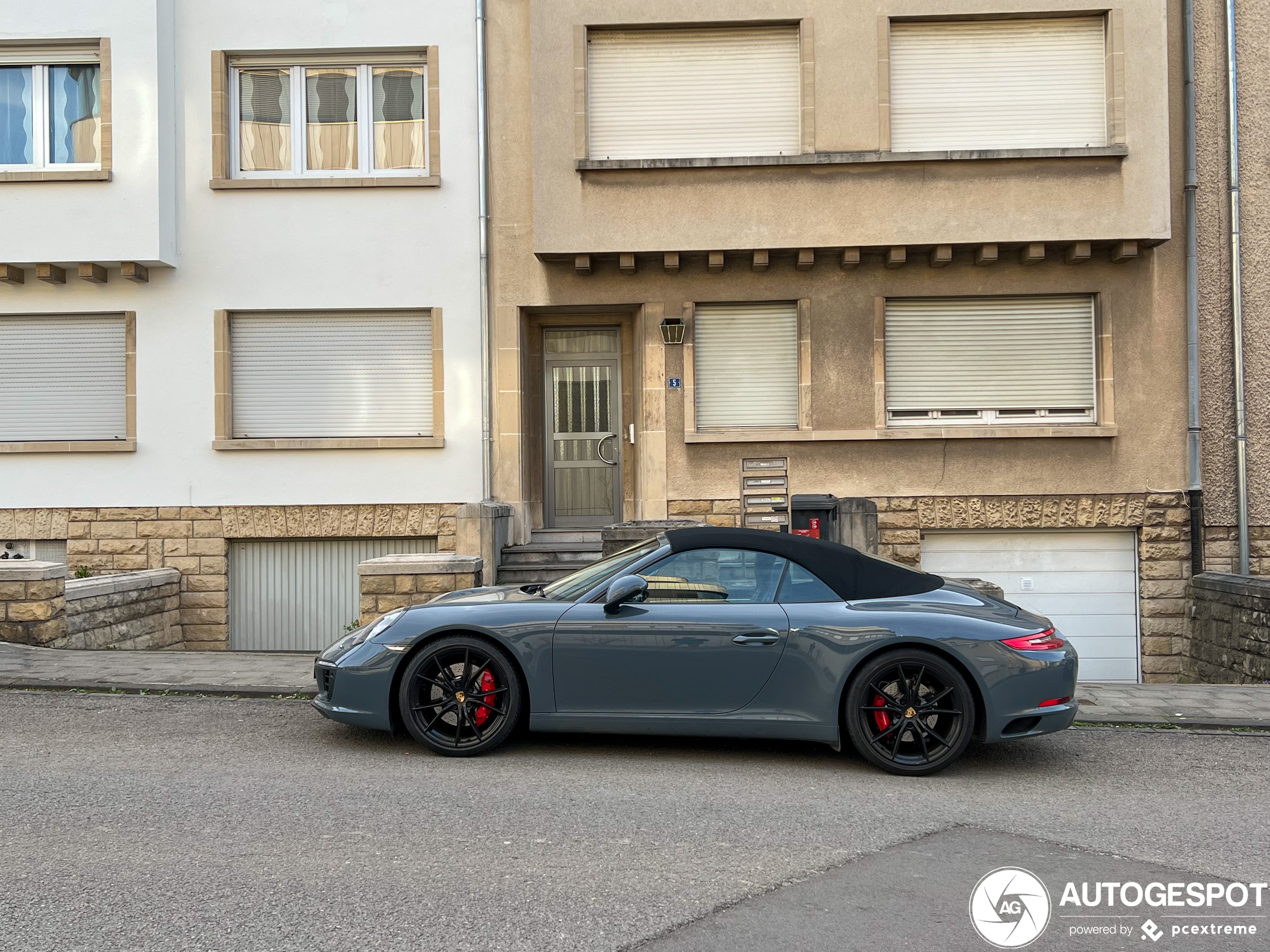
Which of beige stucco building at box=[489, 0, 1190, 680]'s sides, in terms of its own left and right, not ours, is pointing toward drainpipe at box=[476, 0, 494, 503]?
right

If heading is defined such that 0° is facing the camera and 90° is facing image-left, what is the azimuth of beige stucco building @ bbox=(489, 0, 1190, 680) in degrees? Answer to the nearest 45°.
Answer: approximately 0°

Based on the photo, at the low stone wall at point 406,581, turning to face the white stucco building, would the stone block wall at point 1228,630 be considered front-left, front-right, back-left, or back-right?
back-right

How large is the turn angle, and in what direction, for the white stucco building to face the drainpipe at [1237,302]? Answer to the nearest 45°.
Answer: approximately 90° to its left

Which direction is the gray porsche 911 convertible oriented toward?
to the viewer's left

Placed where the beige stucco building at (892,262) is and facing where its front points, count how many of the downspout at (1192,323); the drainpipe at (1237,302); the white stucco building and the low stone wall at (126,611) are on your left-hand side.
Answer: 2

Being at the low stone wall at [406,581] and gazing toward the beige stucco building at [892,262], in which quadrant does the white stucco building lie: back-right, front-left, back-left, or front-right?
back-left

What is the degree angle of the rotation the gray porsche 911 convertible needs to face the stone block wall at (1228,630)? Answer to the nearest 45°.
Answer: approximately 135° to its right

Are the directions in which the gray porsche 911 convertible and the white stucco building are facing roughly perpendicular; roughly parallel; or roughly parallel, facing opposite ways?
roughly perpendicular

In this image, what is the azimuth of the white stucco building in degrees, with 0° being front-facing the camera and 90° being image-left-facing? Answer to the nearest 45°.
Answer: approximately 0°

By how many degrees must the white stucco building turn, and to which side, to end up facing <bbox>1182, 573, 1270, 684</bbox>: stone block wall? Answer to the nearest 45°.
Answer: approximately 45° to its left

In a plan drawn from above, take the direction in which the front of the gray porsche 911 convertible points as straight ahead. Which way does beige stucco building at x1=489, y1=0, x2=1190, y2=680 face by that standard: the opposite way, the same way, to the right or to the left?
to the left

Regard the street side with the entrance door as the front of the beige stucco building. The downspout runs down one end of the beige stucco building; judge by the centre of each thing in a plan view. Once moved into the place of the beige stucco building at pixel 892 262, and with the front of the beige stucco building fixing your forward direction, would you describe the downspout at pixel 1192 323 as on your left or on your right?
on your left

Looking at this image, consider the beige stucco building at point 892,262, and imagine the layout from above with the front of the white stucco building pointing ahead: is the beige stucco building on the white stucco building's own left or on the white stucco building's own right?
on the white stucco building's own left
